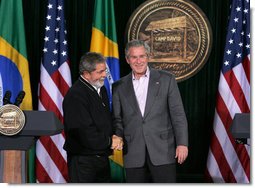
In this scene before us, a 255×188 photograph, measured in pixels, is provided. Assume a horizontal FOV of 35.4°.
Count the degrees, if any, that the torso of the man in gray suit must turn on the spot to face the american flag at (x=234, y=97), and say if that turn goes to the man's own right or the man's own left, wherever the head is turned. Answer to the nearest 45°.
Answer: approximately 135° to the man's own left

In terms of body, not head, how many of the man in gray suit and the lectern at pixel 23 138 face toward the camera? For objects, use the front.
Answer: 2

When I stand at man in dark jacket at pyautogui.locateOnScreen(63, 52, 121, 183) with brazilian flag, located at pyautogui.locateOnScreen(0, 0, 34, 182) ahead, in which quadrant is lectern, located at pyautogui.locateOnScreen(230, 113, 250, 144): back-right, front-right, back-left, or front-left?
back-right

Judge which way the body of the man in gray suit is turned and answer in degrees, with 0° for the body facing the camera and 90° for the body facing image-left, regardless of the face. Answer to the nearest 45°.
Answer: approximately 0°

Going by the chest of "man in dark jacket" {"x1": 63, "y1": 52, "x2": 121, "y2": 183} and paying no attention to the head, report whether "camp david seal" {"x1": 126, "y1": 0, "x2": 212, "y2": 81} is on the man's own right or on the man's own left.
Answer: on the man's own left
